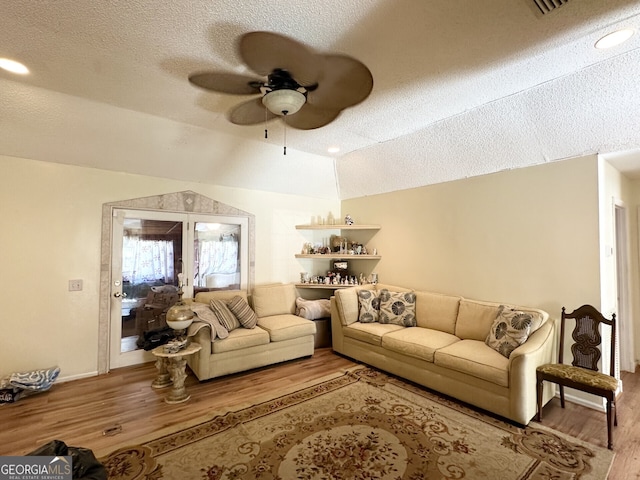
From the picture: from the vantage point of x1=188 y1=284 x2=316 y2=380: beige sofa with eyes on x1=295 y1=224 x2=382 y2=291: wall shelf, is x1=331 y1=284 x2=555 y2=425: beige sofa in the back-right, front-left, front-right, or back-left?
front-right

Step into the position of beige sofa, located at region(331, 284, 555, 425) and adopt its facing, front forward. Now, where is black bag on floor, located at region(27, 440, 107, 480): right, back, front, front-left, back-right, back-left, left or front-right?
front

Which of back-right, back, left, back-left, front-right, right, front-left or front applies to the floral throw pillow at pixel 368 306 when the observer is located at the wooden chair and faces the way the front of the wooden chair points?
front-right

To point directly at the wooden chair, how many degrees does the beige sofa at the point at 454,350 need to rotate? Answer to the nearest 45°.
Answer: approximately 135° to its left

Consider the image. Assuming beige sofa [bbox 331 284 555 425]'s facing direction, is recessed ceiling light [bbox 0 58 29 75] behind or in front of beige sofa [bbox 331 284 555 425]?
in front

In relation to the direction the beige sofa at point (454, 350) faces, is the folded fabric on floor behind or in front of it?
in front

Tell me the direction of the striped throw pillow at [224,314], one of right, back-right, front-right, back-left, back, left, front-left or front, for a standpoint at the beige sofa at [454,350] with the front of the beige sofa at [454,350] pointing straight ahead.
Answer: front-right

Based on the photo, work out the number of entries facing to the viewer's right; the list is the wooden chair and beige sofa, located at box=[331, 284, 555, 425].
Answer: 0

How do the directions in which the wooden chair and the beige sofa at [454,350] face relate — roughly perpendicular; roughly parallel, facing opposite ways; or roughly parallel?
roughly parallel

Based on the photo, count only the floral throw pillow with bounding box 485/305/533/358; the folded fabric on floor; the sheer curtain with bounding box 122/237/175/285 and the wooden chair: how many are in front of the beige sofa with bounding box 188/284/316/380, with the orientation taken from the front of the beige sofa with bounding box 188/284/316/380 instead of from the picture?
2

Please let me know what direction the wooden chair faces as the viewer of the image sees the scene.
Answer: facing the viewer and to the left of the viewer

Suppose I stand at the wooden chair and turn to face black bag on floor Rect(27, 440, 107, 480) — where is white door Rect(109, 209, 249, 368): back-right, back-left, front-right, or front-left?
front-right

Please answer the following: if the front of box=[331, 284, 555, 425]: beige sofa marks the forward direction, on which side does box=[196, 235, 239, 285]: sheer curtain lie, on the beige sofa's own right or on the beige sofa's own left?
on the beige sofa's own right

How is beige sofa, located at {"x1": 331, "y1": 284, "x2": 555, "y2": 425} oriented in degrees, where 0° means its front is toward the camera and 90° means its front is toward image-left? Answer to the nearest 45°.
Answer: approximately 45°
